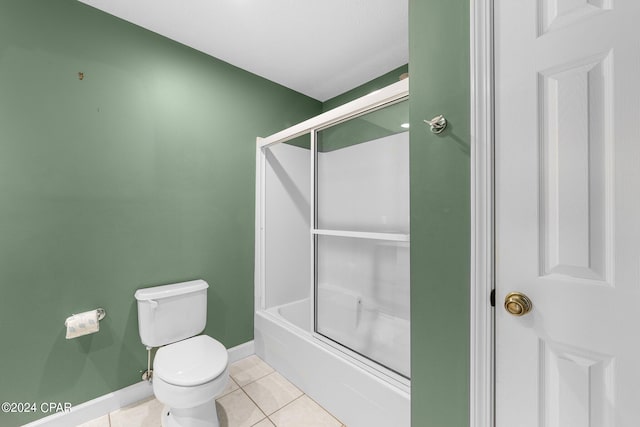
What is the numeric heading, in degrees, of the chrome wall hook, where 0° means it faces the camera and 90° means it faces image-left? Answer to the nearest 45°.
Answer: approximately 45°

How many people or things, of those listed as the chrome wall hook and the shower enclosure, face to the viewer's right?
0

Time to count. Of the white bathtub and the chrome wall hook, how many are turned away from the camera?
0

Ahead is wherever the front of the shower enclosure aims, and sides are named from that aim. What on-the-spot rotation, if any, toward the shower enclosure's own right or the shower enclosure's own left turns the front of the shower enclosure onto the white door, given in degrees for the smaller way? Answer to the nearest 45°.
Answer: approximately 90° to the shower enclosure's own left

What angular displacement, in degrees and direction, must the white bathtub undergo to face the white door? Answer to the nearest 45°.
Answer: approximately 90° to its left

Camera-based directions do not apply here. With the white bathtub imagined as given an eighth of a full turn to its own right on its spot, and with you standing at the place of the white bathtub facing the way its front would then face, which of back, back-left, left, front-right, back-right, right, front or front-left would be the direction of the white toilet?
front

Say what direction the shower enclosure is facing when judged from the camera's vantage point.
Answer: facing the viewer and to the left of the viewer

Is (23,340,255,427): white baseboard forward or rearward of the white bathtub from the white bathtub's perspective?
forward

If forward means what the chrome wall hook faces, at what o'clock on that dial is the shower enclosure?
The shower enclosure is roughly at 3 o'clock from the chrome wall hook.
